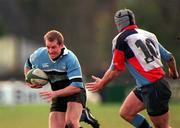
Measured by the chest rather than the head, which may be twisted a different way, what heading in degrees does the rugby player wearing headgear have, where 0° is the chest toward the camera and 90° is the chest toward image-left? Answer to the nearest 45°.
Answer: approximately 135°

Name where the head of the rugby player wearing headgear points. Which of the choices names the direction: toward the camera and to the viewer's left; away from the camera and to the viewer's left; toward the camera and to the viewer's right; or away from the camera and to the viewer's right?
away from the camera and to the viewer's left
